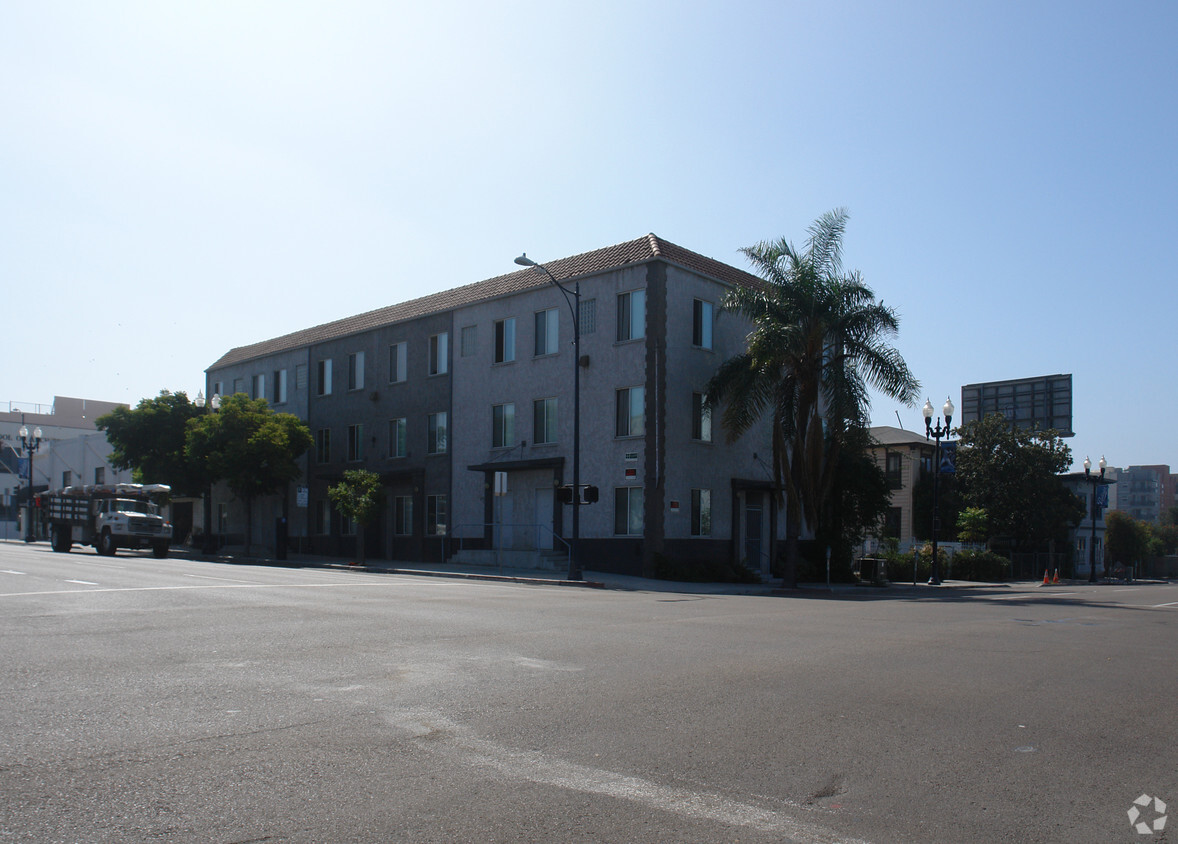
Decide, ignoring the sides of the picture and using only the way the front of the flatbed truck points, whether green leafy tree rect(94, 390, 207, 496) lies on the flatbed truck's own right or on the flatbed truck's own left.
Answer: on the flatbed truck's own left

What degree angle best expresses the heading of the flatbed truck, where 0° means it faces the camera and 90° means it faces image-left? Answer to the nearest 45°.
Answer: approximately 315°

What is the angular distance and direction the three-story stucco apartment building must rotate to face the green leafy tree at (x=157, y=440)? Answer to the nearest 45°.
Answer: approximately 90° to its right

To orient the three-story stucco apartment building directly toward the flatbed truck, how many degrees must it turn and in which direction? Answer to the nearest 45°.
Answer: approximately 90° to its right

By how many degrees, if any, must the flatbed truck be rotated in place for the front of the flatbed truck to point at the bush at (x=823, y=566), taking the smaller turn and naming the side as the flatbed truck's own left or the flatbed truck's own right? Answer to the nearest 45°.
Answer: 0° — it already faces it

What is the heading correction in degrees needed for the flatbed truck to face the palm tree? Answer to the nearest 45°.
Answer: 0° — it already faces it

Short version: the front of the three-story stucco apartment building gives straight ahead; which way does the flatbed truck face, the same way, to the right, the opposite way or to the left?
to the left
